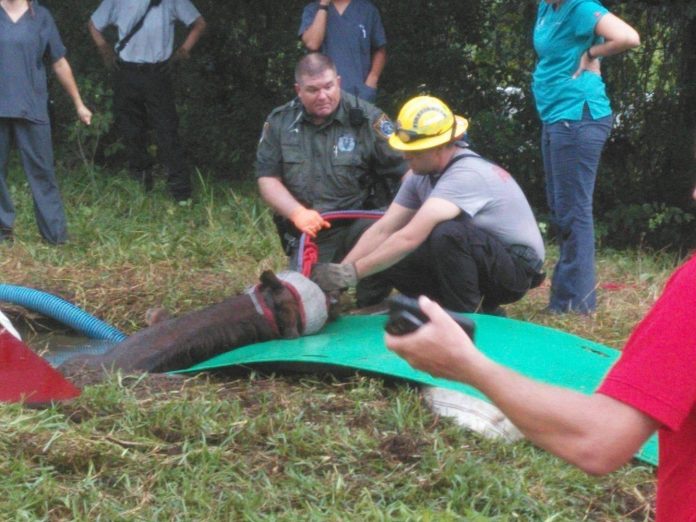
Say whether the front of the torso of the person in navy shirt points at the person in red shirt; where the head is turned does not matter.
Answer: yes

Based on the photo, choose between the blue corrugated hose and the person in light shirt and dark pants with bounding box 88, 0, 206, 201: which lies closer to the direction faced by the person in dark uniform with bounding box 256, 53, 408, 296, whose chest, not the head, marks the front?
the blue corrugated hose

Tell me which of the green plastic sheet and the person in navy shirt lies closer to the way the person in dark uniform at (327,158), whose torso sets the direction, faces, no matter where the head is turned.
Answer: the green plastic sheet

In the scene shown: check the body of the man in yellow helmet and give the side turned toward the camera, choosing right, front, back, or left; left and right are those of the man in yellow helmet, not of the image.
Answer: left

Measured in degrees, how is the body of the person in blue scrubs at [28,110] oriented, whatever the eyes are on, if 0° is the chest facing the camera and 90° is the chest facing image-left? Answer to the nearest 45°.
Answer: approximately 0°

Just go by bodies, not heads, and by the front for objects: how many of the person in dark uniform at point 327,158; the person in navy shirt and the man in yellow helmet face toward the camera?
2
